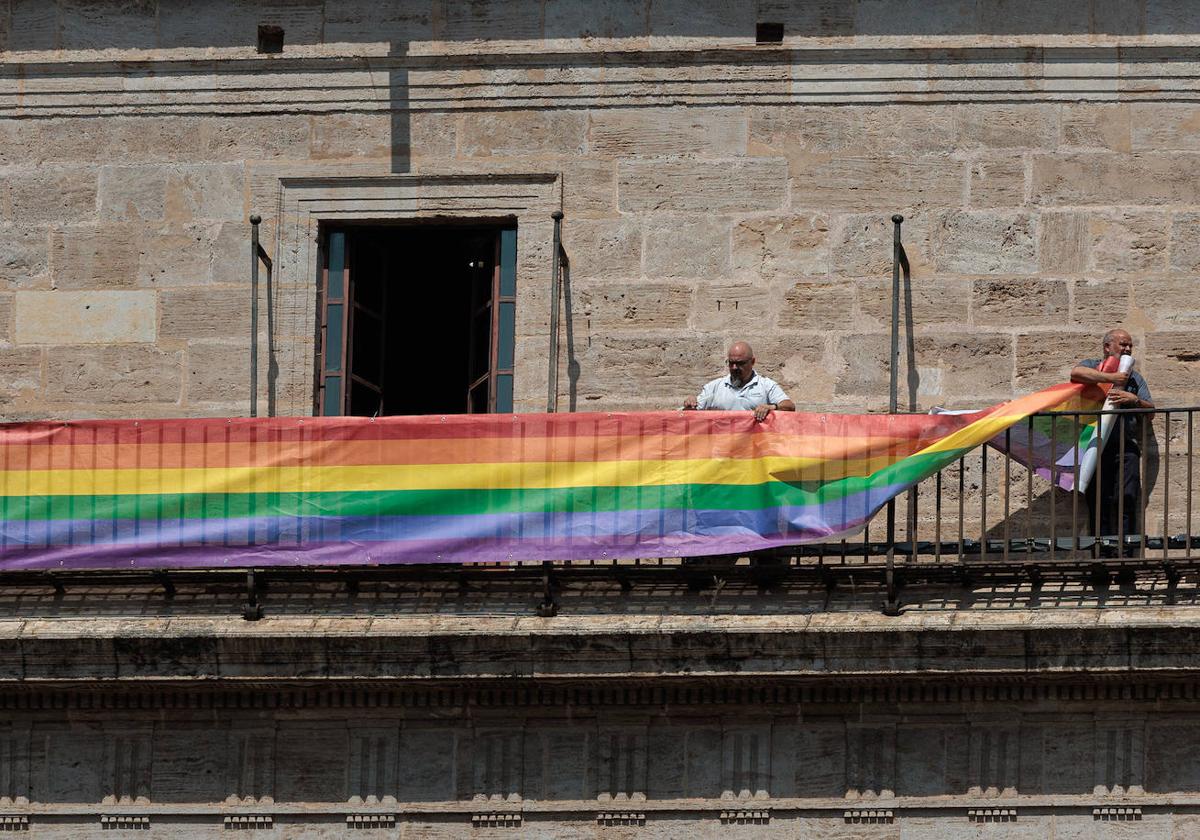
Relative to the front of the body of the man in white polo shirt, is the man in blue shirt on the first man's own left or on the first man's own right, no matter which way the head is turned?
on the first man's own left

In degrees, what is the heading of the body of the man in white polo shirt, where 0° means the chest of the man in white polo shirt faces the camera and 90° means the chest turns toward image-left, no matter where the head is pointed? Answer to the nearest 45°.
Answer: approximately 0°
